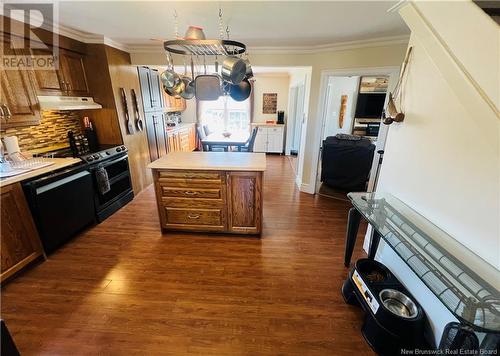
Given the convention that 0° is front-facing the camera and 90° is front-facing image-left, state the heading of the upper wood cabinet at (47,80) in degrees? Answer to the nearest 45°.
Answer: approximately 315°

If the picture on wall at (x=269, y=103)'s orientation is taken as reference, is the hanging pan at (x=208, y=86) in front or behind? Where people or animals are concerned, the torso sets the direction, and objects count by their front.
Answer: in front

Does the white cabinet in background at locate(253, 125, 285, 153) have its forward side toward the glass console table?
yes

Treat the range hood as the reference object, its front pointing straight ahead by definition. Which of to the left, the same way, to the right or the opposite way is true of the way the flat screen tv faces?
to the right

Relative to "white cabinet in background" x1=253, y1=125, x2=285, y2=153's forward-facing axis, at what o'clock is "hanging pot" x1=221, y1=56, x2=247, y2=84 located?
The hanging pot is roughly at 12 o'clock from the white cabinet in background.

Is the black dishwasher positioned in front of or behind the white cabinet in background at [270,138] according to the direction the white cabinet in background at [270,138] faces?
in front

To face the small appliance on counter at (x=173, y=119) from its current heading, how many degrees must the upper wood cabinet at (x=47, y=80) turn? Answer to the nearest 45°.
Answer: approximately 90° to its left

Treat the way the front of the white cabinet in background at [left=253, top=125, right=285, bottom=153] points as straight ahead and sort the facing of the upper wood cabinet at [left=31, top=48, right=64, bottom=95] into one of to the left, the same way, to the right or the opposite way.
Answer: to the left
